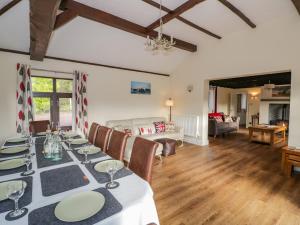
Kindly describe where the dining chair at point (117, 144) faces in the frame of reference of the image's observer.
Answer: facing the viewer and to the left of the viewer

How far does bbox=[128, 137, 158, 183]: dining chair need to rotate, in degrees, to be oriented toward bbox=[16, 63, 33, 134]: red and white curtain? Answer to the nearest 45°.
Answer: approximately 90° to its right

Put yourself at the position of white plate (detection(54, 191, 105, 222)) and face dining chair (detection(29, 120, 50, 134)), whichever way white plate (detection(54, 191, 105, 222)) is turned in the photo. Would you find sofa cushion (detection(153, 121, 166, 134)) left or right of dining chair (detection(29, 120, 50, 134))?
right

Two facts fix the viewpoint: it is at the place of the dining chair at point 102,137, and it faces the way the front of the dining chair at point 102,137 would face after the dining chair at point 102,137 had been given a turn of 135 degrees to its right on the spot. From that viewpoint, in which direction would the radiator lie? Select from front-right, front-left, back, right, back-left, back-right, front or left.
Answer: front-right

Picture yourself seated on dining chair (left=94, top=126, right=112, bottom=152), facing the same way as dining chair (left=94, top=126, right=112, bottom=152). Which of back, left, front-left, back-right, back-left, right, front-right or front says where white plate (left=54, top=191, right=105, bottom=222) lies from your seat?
front-left

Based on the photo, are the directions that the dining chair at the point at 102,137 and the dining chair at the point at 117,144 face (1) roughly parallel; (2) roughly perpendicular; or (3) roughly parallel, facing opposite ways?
roughly parallel

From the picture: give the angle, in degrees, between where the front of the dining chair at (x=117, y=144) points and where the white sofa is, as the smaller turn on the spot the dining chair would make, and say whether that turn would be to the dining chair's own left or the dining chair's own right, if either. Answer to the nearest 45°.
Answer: approximately 135° to the dining chair's own right

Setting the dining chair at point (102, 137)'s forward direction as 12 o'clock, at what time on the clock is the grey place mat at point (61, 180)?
The grey place mat is roughly at 11 o'clock from the dining chair.

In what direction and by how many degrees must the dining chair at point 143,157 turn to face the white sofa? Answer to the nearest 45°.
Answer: approximately 135° to its right

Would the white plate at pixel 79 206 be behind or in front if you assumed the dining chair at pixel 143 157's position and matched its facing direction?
in front

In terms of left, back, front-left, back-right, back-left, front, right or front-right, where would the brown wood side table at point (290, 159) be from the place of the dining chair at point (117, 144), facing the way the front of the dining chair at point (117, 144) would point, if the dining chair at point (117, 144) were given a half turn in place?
front-right

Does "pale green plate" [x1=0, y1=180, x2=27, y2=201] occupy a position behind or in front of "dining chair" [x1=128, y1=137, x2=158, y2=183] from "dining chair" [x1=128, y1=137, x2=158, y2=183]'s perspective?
in front
